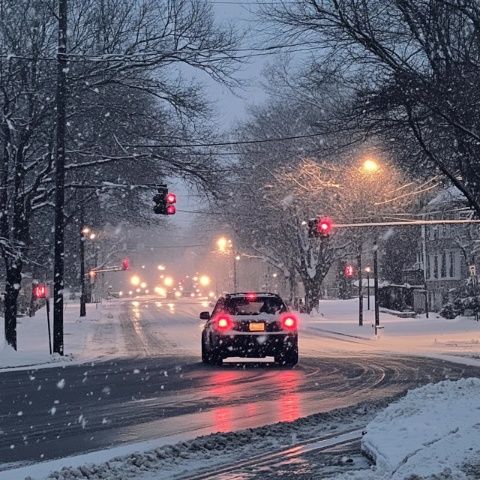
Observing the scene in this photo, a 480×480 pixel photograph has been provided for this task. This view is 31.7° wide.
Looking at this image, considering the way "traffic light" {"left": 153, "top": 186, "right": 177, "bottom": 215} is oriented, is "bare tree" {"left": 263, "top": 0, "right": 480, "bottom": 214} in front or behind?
in front

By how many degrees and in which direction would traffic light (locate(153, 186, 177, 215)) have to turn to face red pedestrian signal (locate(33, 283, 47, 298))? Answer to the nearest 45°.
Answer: approximately 135° to its right

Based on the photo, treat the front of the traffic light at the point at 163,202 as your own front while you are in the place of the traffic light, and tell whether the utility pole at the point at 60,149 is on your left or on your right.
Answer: on your right
